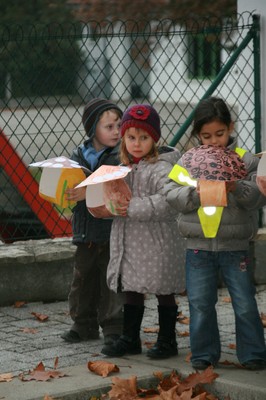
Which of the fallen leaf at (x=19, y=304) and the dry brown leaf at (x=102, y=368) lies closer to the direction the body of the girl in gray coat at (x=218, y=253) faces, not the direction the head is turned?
the dry brown leaf

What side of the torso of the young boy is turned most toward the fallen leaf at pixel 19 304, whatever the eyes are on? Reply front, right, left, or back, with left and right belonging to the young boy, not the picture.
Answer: right

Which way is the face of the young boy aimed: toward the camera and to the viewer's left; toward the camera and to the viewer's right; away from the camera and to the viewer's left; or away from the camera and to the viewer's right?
toward the camera and to the viewer's right

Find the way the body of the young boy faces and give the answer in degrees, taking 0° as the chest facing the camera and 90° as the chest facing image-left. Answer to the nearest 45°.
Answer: approximately 45°

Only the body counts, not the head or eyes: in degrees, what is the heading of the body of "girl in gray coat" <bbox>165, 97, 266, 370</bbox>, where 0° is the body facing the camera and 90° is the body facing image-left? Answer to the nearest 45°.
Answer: approximately 0°
